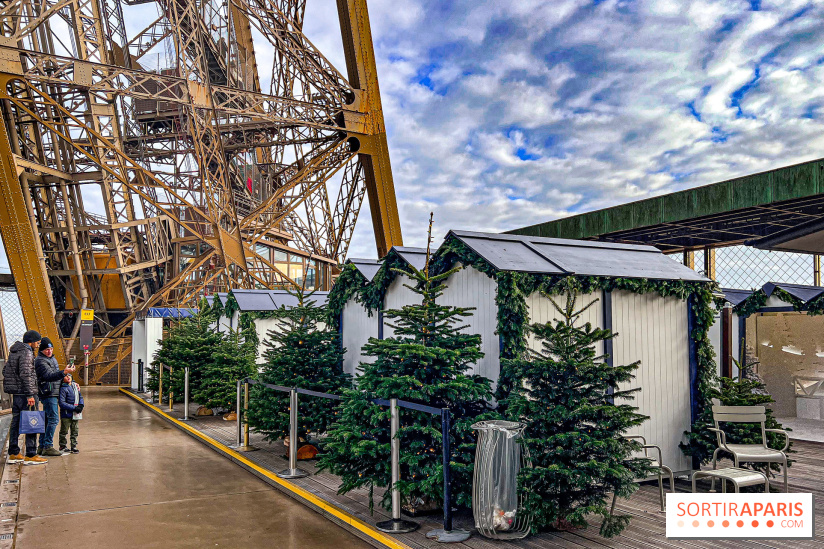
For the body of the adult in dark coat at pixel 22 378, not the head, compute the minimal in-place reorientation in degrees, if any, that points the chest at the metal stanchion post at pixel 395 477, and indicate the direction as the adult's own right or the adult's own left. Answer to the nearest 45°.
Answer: approximately 45° to the adult's own right

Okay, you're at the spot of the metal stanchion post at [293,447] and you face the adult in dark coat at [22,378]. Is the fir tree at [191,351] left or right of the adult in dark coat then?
right

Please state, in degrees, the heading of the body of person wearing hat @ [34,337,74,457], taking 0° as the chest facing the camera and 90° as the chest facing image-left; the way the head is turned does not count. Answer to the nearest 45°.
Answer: approximately 270°

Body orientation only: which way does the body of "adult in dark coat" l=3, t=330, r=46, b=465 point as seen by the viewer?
to the viewer's right

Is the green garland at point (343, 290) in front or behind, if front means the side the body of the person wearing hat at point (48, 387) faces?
in front

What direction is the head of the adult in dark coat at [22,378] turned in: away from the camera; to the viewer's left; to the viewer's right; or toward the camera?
to the viewer's right

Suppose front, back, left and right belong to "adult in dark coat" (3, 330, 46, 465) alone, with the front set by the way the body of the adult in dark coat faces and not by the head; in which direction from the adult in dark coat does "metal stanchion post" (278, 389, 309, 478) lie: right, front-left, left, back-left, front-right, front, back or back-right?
front-right

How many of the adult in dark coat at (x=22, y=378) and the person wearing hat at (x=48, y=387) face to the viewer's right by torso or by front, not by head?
2

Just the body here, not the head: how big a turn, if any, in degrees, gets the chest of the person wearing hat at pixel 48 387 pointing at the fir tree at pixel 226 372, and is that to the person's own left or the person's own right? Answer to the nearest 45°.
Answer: approximately 45° to the person's own left
